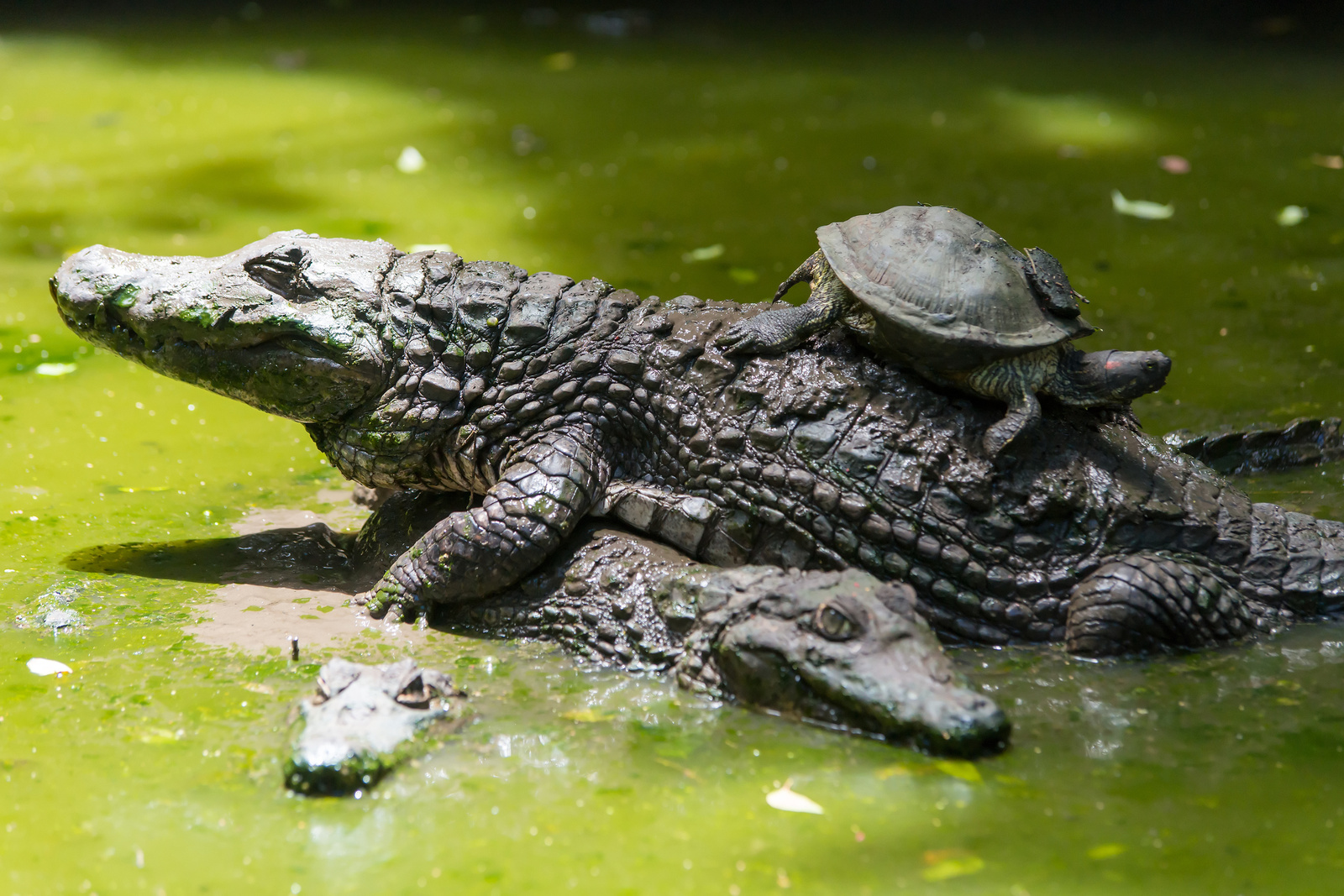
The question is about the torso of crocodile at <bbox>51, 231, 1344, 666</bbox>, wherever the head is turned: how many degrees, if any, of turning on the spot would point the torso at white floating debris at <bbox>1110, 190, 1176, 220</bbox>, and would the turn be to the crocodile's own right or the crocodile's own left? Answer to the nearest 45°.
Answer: approximately 135° to the crocodile's own right

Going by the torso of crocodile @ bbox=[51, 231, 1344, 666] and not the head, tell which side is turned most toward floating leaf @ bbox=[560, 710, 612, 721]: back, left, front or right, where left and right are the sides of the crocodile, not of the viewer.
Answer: left

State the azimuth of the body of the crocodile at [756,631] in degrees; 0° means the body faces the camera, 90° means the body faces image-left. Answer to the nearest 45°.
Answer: approximately 315°

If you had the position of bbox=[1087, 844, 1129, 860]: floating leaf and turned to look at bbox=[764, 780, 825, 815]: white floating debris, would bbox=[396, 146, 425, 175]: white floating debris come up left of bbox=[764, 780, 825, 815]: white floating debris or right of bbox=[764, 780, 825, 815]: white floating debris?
right

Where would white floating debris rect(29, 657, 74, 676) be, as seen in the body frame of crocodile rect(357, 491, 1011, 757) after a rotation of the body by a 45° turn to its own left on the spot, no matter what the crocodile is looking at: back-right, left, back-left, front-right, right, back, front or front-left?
back

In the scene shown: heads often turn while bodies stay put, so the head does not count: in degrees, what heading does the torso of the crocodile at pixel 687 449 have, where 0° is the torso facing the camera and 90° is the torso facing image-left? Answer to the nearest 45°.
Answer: approximately 90°

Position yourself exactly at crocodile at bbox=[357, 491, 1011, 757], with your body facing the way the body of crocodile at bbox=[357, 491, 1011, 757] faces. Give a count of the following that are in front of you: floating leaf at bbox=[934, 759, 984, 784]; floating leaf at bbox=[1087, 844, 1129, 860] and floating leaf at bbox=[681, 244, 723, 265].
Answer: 2

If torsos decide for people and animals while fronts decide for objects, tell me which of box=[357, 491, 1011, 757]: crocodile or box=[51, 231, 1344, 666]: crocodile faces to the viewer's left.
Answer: box=[51, 231, 1344, 666]: crocodile

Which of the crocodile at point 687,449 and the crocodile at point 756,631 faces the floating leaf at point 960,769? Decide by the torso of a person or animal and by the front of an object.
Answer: the crocodile at point 756,631

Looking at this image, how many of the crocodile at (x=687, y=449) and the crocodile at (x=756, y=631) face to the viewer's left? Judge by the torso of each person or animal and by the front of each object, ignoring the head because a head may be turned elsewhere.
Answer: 1

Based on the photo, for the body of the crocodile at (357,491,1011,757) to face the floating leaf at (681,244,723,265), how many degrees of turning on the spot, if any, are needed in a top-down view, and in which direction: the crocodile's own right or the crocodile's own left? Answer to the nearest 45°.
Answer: approximately 135° to the crocodile's own left
